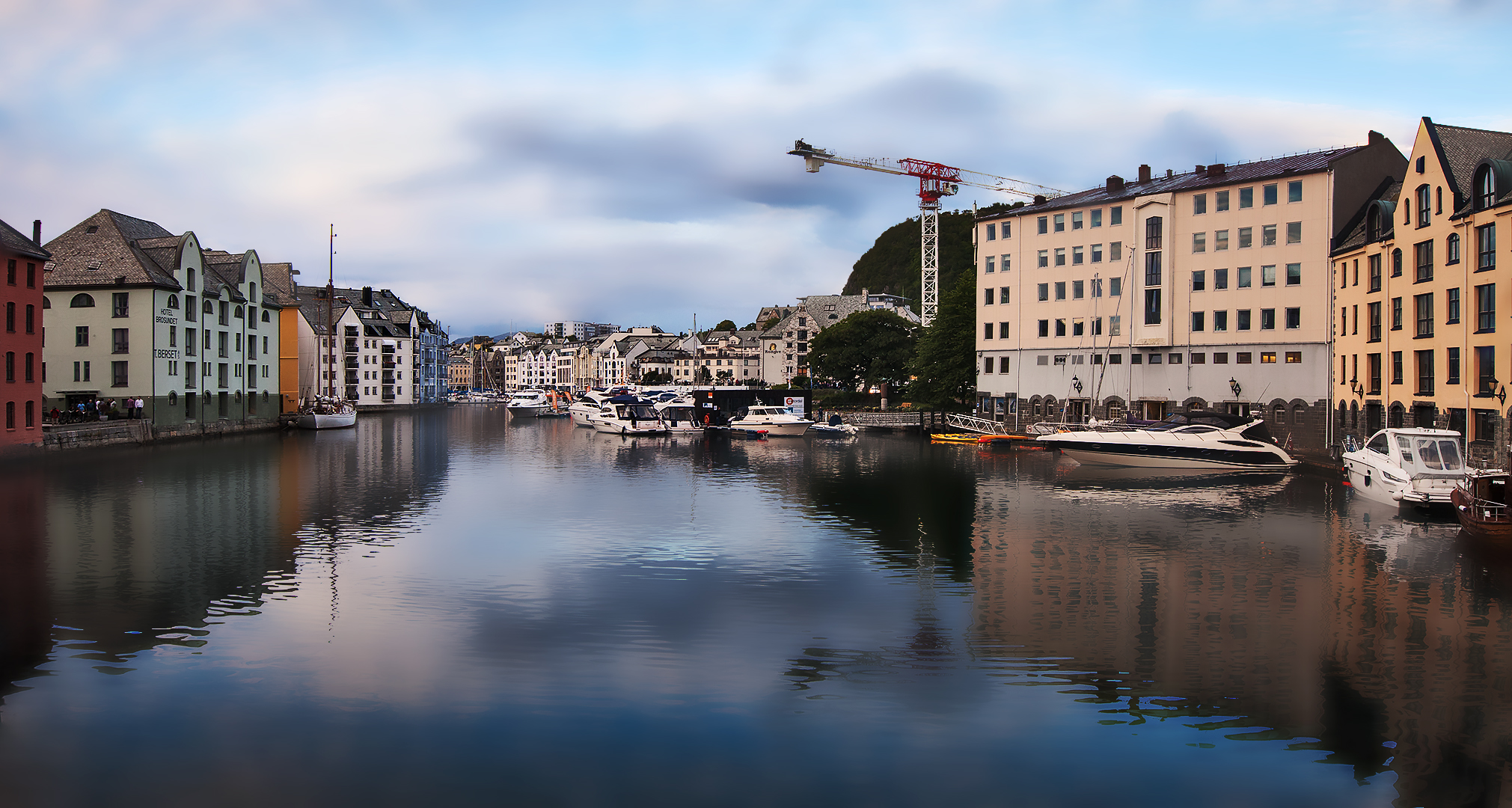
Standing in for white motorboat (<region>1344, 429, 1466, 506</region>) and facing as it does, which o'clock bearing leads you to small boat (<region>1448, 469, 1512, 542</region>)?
The small boat is roughly at 7 o'clock from the white motorboat.

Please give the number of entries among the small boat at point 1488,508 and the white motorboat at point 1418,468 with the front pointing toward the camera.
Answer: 0

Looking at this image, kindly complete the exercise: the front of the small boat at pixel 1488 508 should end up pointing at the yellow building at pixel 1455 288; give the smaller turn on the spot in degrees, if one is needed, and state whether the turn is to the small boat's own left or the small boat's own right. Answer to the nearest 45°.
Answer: approximately 45° to the small boat's own right

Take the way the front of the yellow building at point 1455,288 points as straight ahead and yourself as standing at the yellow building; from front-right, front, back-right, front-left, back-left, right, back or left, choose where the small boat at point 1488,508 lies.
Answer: front-left

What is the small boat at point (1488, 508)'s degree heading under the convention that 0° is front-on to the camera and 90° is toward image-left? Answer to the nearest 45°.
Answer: approximately 135°

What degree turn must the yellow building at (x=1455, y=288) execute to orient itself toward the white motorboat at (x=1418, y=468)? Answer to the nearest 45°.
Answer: approximately 45° to its left

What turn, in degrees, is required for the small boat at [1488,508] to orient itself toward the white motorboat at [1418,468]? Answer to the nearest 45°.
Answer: approximately 45° to its right

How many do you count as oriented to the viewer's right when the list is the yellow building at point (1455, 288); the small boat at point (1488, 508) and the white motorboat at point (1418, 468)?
0

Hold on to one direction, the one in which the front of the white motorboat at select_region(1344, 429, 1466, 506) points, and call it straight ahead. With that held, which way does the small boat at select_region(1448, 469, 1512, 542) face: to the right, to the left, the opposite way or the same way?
the same way

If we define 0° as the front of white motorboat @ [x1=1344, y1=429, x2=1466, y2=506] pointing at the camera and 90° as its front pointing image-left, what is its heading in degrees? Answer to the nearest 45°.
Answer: approximately 135°

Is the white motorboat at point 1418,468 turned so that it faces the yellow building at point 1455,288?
no
